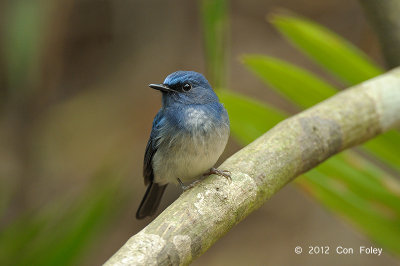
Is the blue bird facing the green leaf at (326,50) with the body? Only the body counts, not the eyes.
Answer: no

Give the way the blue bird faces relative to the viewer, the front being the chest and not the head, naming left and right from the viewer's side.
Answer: facing the viewer and to the right of the viewer
